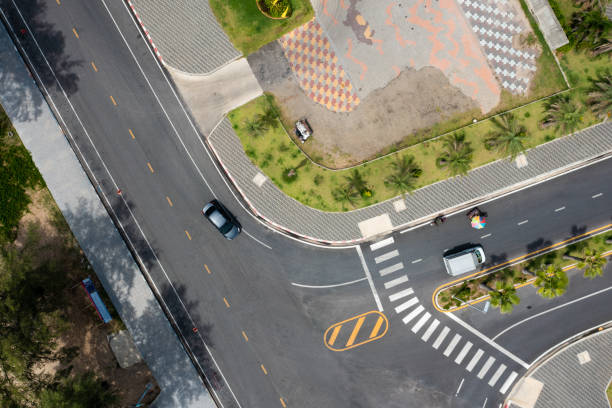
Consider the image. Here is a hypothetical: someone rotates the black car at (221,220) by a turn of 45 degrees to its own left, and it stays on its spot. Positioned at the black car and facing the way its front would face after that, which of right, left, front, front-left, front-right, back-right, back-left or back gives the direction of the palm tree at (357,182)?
front

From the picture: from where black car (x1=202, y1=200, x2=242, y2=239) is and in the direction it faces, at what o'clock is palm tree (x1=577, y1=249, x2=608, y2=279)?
The palm tree is roughly at 11 o'clock from the black car.

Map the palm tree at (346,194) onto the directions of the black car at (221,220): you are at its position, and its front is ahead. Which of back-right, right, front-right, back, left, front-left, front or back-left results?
front-left

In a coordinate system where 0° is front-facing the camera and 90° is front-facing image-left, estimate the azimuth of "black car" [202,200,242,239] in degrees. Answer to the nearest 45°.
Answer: approximately 315°

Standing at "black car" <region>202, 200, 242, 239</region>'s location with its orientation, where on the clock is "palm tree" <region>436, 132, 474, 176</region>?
The palm tree is roughly at 11 o'clock from the black car.

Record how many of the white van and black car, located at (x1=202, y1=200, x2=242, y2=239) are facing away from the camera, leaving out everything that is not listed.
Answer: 0
